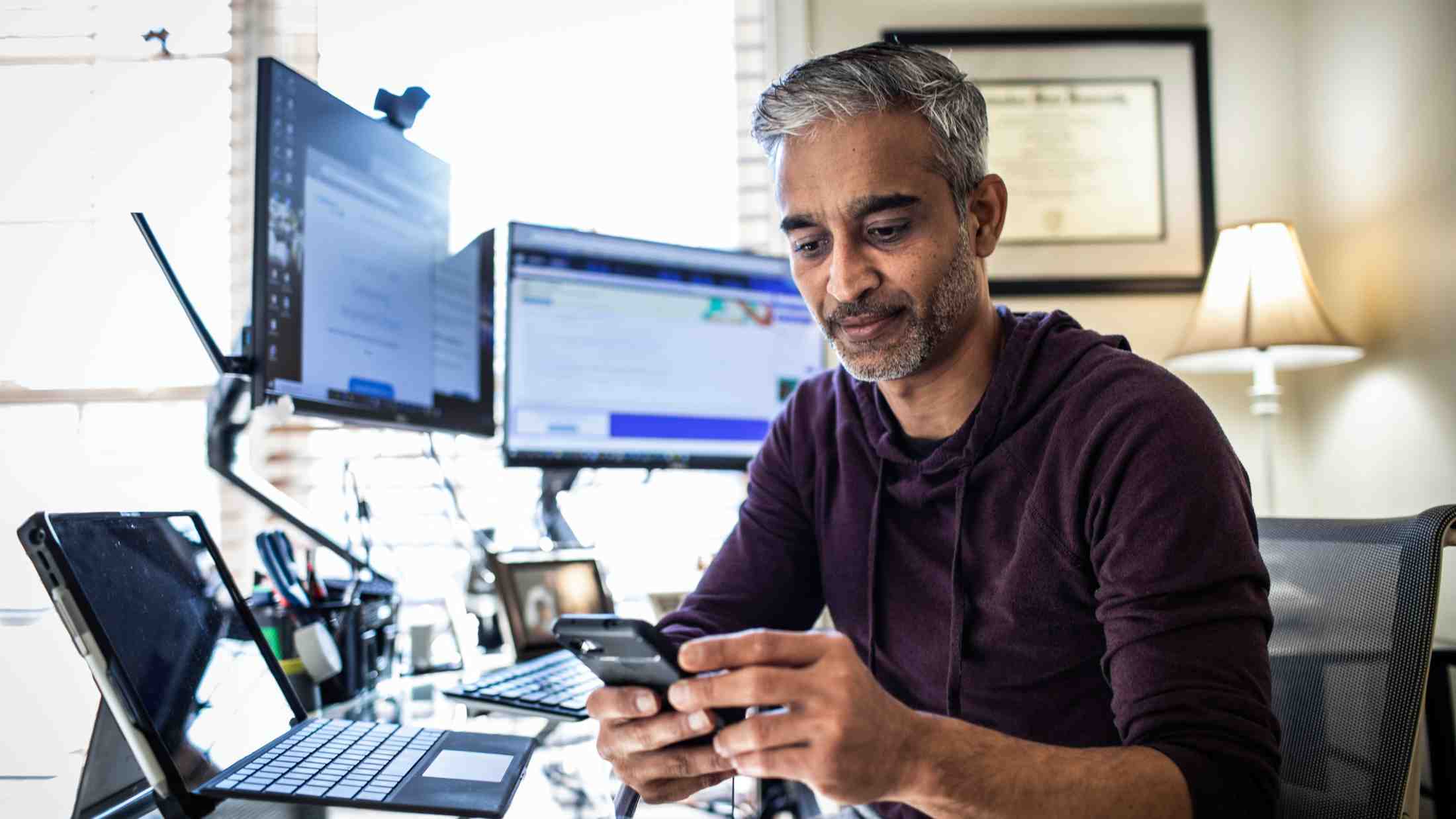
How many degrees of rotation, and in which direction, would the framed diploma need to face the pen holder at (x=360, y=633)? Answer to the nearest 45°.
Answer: approximately 45° to its right

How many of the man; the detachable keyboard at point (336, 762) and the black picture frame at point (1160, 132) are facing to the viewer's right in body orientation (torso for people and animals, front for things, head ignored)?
1

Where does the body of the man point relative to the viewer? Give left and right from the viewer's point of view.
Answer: facing the viewer and to the left of the viewer

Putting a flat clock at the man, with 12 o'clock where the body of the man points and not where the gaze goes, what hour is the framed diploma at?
The framed diploma is roughly at 5 o'clock from the man.

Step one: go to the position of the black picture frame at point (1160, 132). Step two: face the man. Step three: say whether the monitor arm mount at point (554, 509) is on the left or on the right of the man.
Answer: right

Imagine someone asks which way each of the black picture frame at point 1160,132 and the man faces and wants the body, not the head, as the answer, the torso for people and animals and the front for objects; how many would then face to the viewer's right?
0

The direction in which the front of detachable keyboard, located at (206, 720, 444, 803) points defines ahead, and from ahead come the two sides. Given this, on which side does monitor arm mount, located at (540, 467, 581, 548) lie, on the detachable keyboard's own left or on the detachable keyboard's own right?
on the detachable keyboard's own left

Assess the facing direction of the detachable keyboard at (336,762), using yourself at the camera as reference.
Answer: facing to the right of the viewer

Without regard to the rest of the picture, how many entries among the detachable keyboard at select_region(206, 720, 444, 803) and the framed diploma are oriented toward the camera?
1

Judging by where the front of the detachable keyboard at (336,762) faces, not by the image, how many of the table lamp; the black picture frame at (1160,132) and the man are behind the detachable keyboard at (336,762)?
0

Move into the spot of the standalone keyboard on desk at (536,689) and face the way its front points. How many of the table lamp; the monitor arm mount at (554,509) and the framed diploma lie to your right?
0

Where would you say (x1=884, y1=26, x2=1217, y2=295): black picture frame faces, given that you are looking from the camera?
facing the viewer

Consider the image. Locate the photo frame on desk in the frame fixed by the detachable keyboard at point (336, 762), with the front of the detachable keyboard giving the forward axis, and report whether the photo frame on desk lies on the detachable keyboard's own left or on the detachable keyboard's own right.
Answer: on the detachable keyboard's own left
